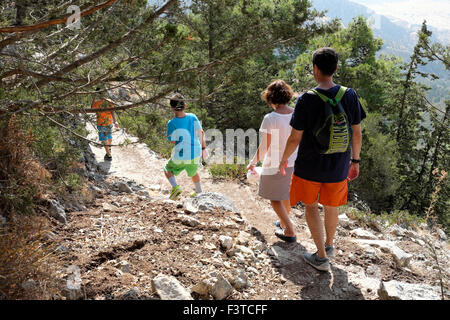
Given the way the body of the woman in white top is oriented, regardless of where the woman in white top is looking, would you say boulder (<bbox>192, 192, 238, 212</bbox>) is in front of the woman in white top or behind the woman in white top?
in front

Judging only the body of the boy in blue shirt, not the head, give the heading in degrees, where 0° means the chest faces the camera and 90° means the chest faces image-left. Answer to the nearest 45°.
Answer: approximately 135°

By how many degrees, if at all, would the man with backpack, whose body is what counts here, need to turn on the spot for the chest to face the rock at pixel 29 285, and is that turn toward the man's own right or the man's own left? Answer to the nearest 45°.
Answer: approximately 90° to the man's own left

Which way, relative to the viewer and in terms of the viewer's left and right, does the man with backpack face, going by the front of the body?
facing away from the viewer and to the left of the viewer

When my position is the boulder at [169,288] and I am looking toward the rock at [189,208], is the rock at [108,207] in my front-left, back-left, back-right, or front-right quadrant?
front-left

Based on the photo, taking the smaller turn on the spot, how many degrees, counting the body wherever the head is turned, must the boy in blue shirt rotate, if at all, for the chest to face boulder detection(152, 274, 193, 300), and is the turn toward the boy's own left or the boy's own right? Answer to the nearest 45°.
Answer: approximately 135° to the boy's own left

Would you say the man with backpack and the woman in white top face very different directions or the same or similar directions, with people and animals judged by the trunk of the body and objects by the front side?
same or similar directions

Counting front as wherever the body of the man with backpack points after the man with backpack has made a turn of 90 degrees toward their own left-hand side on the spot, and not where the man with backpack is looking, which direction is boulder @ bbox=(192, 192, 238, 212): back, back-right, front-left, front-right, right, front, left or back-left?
right

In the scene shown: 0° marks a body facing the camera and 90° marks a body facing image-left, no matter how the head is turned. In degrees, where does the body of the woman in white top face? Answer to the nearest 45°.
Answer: approximately 135°

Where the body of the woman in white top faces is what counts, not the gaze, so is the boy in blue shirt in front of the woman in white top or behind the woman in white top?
in front

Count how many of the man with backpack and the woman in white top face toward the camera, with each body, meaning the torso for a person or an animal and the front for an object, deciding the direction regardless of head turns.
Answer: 0

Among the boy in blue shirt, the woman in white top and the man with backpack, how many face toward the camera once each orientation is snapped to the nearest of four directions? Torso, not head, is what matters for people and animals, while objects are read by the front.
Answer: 0

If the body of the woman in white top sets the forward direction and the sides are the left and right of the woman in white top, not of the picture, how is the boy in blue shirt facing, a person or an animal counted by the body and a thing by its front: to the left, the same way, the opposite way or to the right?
the same way

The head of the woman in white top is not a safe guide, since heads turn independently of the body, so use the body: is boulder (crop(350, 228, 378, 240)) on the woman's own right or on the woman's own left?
on the woman's own right

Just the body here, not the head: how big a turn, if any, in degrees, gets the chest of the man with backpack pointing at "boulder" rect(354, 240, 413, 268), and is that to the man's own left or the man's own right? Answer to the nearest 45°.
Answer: approximately 90° to the man's own right
